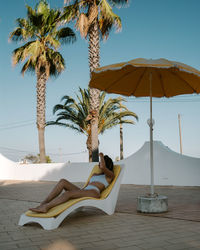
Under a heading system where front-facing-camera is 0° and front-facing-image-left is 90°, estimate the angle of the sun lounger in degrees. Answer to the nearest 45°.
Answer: approximately 45°

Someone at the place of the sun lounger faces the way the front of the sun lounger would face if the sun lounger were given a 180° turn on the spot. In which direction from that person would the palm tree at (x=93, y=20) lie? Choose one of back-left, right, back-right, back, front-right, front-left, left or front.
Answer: front-left

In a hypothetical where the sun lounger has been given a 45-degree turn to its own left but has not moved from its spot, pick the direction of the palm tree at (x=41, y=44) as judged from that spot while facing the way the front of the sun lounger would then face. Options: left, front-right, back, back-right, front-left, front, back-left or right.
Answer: back

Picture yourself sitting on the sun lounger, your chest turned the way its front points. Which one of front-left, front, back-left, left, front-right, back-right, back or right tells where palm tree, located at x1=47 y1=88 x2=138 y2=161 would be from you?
back-right
